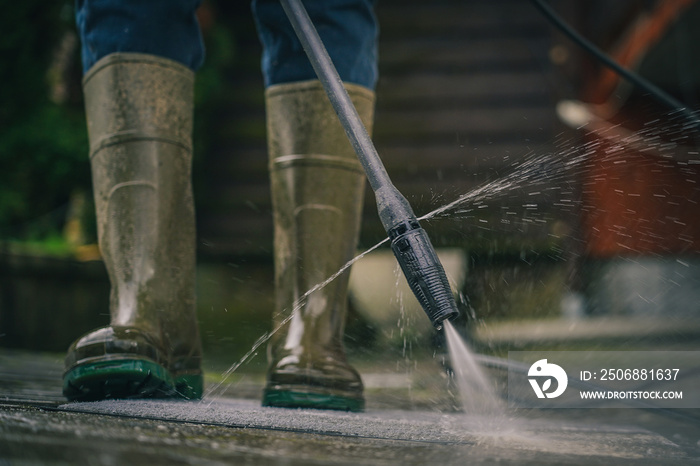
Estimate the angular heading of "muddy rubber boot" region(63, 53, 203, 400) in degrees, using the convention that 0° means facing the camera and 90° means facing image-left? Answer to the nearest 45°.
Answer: approximately 45°

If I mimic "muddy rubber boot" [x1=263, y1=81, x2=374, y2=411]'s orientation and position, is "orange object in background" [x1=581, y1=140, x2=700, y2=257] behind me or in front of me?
behind

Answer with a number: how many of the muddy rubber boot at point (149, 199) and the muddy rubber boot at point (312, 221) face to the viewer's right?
0

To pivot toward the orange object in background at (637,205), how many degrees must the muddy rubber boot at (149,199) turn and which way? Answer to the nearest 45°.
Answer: approximately 180°
